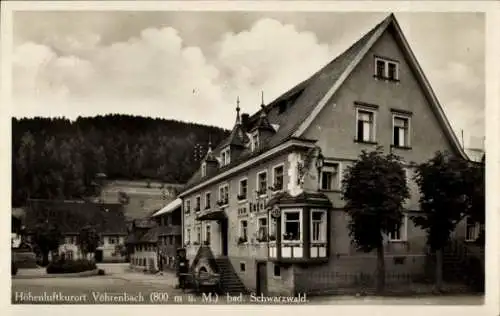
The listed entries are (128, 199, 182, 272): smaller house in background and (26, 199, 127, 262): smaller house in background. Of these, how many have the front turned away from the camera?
0

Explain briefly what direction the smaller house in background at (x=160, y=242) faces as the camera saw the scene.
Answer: facing the viewer and to the left of the viewer

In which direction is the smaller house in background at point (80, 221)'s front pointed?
toward the camera

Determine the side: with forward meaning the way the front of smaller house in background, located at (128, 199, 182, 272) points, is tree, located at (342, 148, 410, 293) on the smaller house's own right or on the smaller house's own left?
on the smaller house's own left

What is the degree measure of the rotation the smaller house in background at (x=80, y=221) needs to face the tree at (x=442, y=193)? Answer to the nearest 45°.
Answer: approximately 90° to its left
